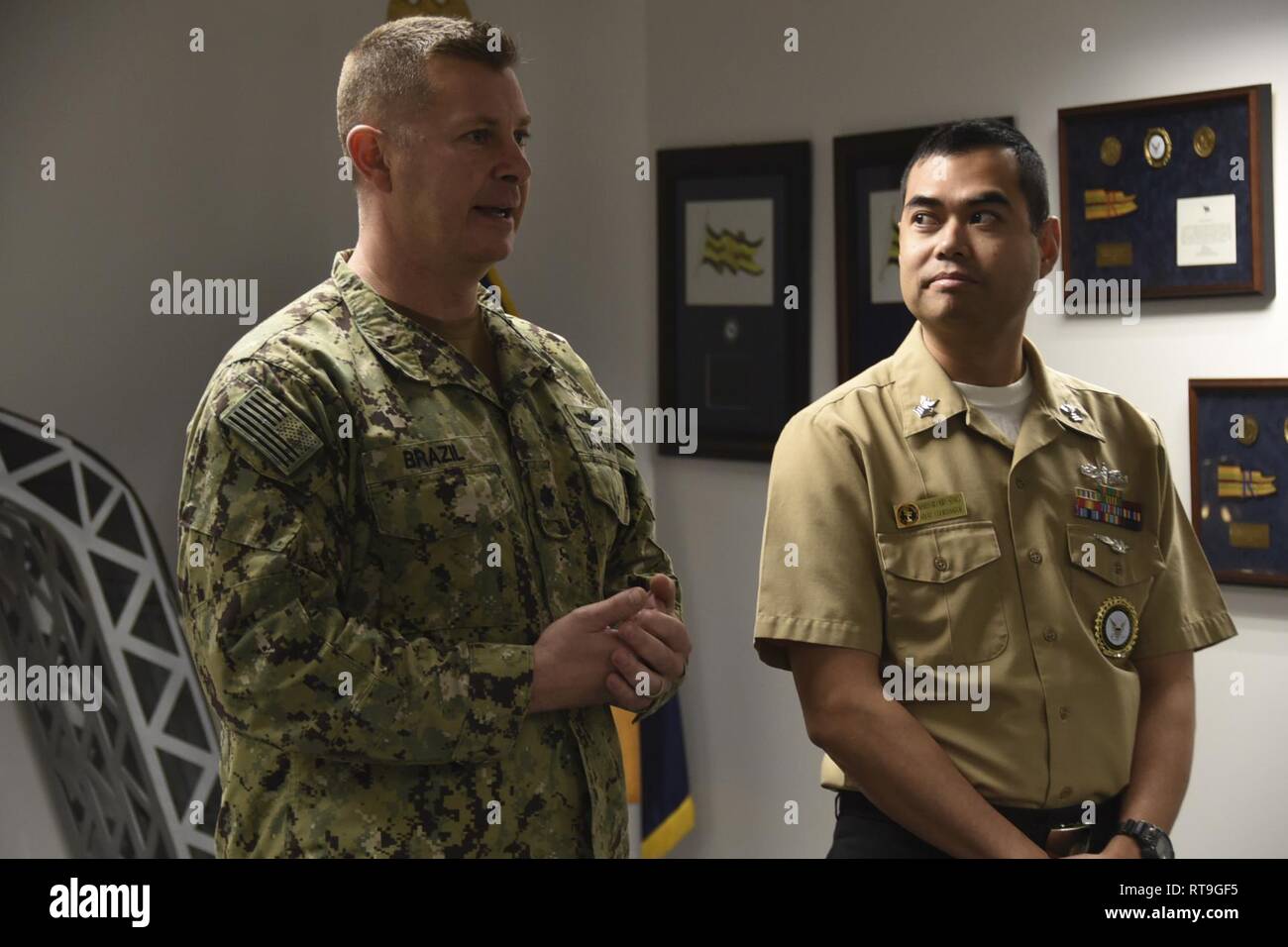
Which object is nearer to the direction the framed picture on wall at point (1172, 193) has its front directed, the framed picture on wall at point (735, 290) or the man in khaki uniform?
the man in khaki uniform

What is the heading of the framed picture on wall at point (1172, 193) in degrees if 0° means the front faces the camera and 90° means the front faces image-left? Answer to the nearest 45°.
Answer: approximately 45°

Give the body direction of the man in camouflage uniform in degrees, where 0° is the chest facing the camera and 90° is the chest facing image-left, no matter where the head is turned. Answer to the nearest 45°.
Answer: approximately 315°

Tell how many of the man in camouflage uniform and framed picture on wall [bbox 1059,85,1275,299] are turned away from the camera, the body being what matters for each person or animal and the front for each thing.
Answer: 0

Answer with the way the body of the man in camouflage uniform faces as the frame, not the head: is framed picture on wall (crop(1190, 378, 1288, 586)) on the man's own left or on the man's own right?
on the man's own left

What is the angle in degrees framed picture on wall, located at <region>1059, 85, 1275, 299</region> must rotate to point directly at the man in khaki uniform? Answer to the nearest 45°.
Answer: approximately 45° to its left

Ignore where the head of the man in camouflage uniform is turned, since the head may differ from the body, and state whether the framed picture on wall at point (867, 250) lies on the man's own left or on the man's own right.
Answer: on the man's own left

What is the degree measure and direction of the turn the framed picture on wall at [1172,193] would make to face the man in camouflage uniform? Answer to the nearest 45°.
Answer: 0° — it already faces them
